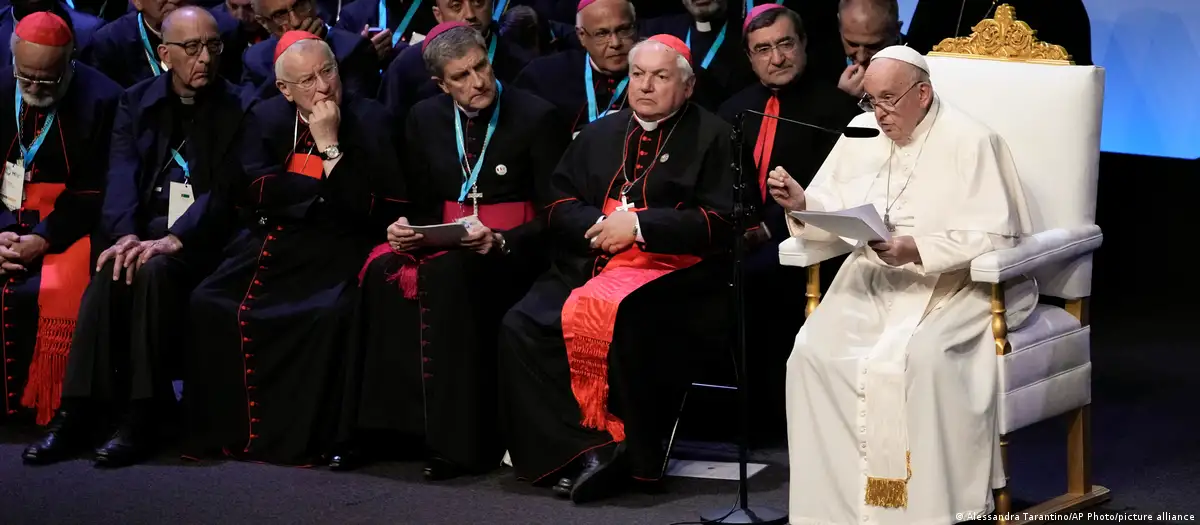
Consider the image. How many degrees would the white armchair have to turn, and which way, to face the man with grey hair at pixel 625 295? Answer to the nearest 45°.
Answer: approximately 45° to its right

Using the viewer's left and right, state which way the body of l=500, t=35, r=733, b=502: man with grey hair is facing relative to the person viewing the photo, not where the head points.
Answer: facing the viewer and to the left of the viewer

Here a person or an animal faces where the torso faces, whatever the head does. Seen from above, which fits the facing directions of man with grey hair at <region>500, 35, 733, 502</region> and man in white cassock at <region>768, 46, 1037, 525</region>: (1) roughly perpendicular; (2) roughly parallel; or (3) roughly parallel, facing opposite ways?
roughly parallel

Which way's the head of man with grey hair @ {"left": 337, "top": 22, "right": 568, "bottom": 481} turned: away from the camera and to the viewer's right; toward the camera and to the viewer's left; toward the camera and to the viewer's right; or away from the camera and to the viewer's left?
toward the camera and to the viewer's right

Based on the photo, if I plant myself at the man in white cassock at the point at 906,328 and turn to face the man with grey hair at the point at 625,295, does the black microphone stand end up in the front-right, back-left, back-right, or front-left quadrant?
front-left

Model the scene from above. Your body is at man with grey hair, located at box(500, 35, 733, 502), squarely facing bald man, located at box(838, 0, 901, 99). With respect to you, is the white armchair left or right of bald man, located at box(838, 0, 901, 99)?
right

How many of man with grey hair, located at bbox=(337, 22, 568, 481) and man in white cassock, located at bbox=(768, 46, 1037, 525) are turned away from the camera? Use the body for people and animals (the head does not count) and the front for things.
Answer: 0

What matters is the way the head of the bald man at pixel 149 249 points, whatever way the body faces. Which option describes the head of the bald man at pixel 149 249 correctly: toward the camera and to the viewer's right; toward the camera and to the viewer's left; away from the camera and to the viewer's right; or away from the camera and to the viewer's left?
toward the camera and to the viewer's right

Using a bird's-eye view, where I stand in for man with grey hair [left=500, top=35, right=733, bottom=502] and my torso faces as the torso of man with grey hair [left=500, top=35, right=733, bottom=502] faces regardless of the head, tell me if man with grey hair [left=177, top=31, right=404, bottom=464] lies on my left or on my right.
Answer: on my right

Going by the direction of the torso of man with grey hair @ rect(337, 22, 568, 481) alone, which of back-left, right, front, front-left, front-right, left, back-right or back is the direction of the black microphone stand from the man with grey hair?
left

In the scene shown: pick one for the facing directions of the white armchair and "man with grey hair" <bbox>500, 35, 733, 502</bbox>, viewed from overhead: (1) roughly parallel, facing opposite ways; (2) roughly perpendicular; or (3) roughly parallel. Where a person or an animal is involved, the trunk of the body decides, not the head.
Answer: roughly parallel

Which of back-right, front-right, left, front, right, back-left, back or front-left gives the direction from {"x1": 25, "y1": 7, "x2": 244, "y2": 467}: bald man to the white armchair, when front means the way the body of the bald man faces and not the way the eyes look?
left

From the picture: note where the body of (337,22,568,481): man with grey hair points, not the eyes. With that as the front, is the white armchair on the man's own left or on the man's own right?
on the man's own left

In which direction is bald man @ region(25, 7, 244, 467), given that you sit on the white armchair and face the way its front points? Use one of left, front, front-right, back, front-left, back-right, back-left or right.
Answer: front-right
